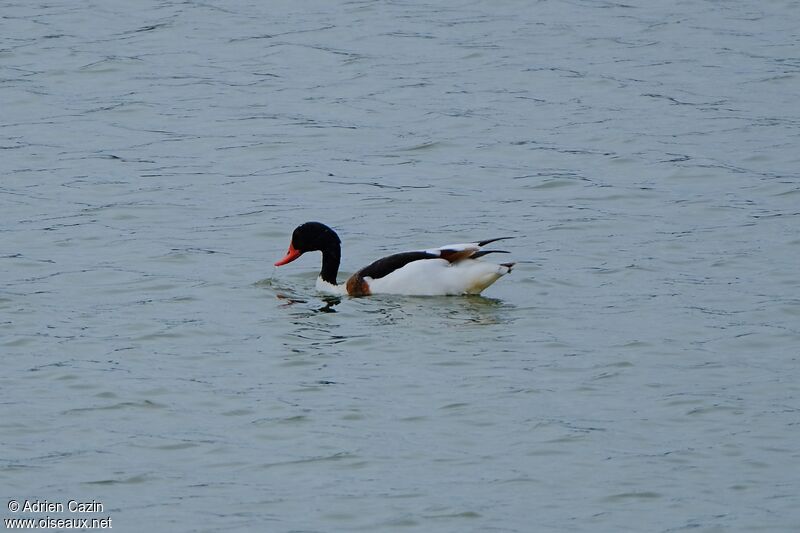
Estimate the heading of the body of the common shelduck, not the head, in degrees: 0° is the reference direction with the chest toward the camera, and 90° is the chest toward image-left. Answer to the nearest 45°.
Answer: approximately 90°
